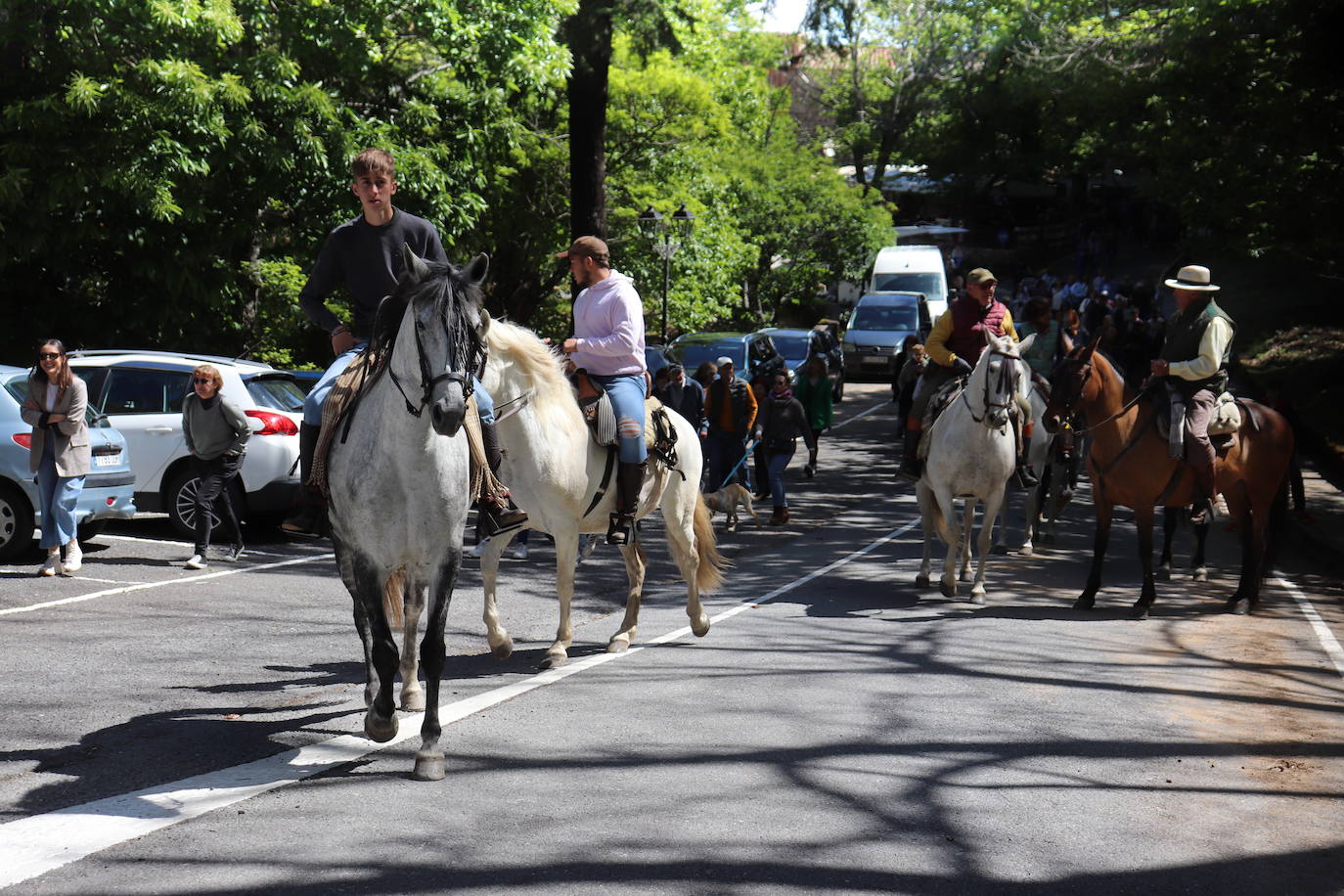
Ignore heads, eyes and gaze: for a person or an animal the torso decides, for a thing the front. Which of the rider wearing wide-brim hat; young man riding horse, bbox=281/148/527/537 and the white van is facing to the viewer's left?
the rider wearing wide-brim hat

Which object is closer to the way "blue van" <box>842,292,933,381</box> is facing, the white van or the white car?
the white car

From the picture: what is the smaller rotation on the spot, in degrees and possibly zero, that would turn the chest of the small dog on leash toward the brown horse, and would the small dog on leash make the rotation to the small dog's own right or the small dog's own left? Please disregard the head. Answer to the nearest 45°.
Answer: approximately 90° to the small dog's own left

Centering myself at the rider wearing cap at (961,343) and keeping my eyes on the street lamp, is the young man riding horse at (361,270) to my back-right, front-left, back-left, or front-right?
back-left

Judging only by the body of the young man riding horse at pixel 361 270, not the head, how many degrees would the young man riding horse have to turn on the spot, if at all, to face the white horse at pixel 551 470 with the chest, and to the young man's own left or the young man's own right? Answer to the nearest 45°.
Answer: approximately 135° to the young man's own left

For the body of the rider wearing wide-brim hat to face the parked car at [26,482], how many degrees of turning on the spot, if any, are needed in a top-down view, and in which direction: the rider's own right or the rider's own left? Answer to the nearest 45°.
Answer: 0° — they already face it

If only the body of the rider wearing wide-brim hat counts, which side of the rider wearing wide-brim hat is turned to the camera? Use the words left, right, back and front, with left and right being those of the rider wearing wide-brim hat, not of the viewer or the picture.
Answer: left

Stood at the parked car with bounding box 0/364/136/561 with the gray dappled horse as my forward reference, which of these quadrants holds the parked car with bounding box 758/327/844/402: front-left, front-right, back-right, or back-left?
back-left

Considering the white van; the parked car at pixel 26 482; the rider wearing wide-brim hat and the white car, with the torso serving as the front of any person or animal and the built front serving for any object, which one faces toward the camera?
the white van

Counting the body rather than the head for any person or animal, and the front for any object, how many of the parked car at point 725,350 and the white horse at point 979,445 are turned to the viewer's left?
0

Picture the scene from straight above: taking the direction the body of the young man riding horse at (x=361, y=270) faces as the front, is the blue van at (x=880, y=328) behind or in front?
behind

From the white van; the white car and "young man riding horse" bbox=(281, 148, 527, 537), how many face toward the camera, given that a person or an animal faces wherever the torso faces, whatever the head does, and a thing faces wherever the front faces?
2

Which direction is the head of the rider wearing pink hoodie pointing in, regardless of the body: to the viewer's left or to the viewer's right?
to the viewer's left

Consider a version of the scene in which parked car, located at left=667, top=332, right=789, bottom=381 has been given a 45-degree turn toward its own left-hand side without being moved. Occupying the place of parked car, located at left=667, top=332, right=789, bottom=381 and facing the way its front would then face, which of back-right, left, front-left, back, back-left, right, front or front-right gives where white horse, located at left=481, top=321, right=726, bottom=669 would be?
right
